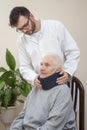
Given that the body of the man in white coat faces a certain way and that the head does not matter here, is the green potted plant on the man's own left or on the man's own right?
on the man's own right

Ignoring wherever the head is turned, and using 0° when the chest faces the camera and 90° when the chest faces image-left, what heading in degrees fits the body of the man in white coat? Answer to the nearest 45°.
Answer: approximately 45°
